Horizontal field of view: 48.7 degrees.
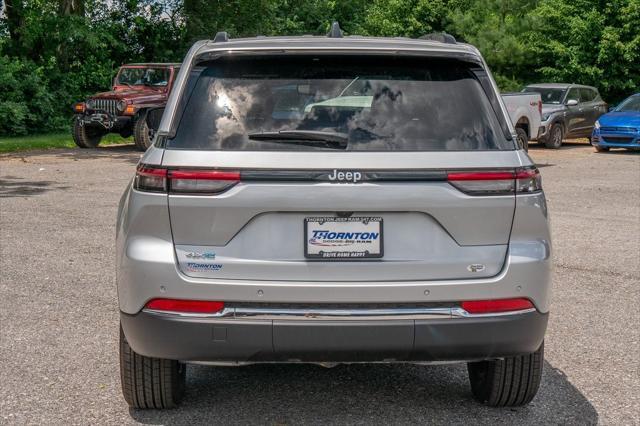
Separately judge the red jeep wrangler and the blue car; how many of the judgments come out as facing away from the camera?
0

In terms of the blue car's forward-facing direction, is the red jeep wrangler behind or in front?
in front

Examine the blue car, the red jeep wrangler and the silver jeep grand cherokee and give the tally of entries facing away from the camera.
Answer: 1

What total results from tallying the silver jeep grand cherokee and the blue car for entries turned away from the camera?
1

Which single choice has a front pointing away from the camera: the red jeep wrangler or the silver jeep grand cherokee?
the silver jeep grand cherokee

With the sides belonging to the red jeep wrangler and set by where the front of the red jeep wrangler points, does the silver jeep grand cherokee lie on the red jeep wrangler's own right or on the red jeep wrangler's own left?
on the red jeep wrangler's own left

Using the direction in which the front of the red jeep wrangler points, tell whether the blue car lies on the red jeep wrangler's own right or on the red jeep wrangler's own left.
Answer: on the red jeep wrangler's own left

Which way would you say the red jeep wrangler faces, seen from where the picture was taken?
facing the viewer and to the left of the viewer

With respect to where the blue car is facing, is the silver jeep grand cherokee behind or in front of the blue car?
in front

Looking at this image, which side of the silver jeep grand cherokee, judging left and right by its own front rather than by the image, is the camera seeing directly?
back

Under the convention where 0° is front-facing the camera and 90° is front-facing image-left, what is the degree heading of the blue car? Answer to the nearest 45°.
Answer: approximately 45°

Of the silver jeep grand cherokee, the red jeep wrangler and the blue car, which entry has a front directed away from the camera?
the silver jeep grand cherokee
